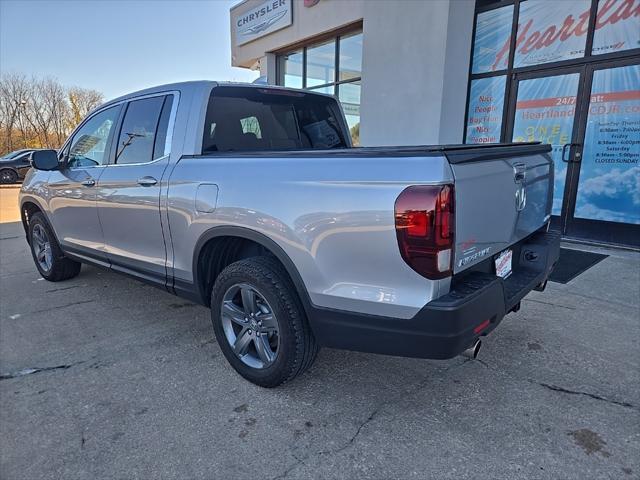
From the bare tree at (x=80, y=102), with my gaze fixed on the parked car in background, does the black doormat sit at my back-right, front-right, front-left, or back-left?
front-left

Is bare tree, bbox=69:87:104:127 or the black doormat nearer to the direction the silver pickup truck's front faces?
the bare tree

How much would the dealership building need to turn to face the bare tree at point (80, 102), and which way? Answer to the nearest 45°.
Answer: approximately 90° to its right

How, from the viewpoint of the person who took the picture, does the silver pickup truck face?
facing away from the viewer and to the left of the viewer

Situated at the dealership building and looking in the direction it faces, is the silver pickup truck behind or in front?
in front

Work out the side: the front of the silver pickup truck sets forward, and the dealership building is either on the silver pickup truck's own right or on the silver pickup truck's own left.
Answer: on the silver pickup truck's own right

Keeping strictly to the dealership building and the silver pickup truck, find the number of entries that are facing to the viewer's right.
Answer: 0

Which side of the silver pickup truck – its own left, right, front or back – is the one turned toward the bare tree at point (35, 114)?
front

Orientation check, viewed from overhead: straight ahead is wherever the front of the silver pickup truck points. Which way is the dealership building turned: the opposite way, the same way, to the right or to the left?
to the left

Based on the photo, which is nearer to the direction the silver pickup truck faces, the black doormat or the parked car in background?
the parked car in background

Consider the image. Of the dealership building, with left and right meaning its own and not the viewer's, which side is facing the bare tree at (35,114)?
right

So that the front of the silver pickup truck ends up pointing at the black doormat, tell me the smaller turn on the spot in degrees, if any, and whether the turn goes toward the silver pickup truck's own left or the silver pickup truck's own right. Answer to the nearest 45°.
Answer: approximately 90° to the silver pickup truck's own right
